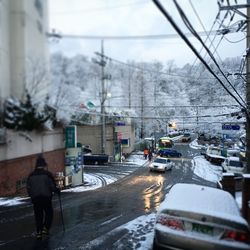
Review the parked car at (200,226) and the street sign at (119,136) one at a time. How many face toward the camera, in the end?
1

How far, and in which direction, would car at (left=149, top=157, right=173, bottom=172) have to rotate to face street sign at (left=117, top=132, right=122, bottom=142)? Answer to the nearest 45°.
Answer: approximately 90° to its right

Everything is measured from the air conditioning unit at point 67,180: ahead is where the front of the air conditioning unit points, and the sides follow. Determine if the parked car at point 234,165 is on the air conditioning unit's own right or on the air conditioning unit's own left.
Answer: on the air conditioning unit's own left

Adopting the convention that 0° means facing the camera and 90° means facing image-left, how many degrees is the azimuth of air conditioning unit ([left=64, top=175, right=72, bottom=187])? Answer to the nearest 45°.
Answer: approximately 315°

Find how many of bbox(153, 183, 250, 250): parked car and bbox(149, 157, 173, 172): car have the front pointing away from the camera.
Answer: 1

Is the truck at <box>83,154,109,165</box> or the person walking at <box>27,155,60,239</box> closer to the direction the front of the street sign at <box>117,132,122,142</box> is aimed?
the person walking

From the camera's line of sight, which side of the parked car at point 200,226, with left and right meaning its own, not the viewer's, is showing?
back
